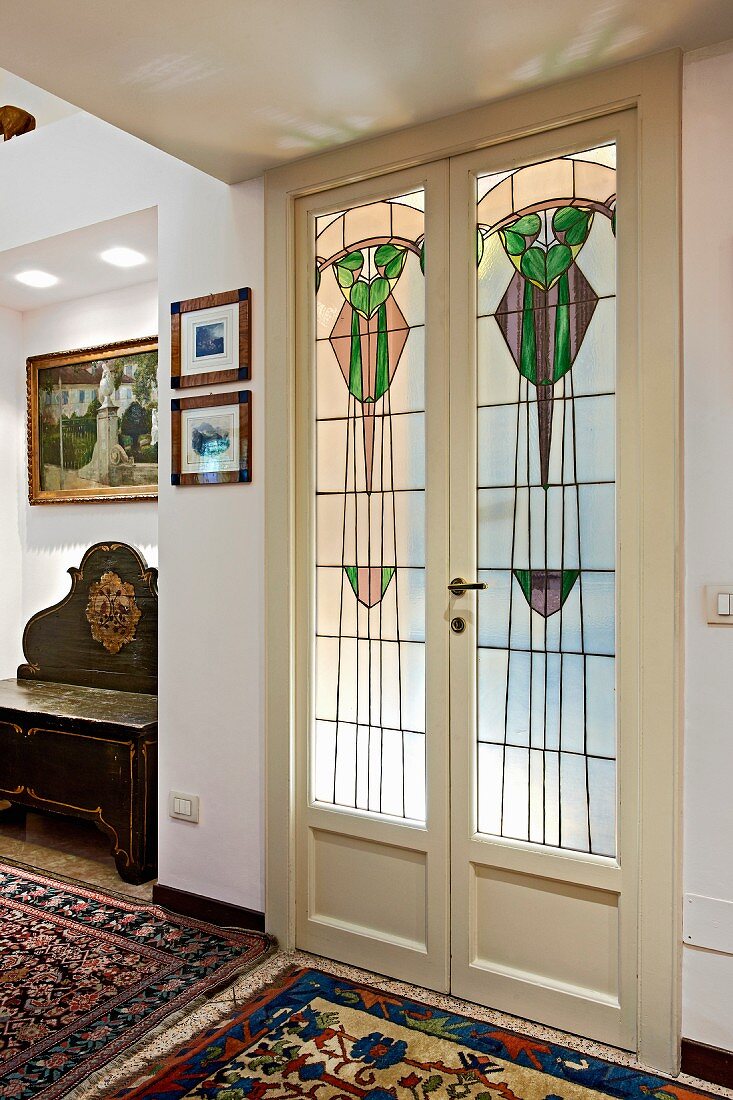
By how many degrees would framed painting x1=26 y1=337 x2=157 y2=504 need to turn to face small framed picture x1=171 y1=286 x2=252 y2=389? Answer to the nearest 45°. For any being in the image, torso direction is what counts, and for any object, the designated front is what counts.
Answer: approximately 45° to its left

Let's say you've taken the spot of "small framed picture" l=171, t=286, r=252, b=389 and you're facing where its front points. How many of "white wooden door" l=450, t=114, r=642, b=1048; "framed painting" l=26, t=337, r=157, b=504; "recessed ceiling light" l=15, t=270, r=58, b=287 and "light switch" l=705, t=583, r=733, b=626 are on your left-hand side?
2

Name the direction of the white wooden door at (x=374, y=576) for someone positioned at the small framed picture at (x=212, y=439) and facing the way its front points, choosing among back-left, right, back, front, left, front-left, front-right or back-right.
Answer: left

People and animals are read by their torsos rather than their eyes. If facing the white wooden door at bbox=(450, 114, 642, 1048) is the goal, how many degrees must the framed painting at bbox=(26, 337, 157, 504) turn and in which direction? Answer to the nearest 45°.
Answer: approximately 90° to its left

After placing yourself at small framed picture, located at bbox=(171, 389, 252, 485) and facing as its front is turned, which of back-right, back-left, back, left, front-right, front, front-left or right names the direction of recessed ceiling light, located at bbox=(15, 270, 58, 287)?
right

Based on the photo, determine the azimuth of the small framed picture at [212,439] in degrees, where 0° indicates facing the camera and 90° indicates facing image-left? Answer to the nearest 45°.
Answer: approximately 45°

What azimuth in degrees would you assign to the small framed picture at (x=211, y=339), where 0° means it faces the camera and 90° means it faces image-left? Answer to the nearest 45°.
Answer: approximately 45°

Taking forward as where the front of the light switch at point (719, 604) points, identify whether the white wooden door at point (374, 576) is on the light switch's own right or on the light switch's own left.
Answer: on the light switch's own right
